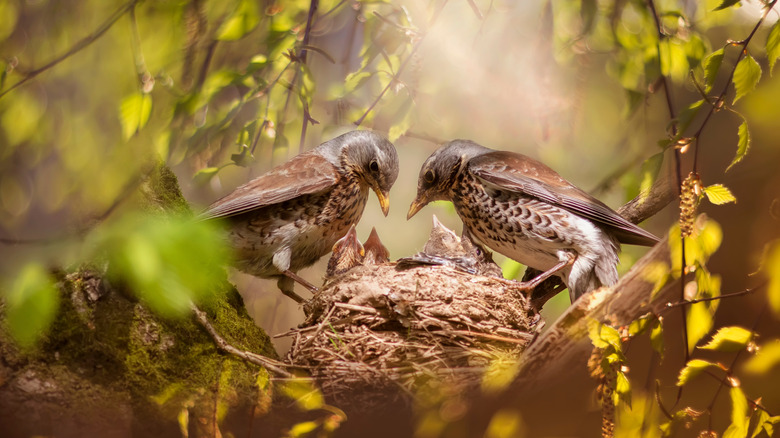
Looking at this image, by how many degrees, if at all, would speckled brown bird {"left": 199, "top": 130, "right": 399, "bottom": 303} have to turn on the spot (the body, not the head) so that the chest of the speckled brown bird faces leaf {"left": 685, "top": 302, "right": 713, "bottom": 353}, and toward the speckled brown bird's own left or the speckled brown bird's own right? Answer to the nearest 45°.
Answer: approximately 45° to the speckled brown bird's own right

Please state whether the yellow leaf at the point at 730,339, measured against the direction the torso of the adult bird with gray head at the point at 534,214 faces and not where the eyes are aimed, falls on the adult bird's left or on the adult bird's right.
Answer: on the adult bird's left

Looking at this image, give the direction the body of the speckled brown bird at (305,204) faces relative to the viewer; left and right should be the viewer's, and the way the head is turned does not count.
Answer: facing to the right of the viewer

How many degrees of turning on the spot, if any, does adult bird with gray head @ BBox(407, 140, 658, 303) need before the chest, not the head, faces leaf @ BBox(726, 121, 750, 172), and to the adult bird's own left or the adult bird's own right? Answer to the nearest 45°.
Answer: approximately 135° to the adult bird's own left

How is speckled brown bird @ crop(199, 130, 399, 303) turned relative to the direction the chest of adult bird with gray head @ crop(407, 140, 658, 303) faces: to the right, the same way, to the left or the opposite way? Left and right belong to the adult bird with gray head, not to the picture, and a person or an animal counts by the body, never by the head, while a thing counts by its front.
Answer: the opposite way

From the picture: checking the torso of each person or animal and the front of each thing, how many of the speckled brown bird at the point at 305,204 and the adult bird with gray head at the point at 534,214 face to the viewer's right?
1

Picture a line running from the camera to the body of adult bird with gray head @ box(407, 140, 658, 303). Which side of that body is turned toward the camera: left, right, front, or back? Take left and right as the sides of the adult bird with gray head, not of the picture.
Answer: left

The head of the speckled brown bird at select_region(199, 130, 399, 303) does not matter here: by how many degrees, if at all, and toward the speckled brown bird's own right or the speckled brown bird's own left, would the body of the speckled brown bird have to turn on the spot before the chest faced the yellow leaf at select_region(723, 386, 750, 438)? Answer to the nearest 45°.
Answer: approximately 45° to the speckled brown bird's own right

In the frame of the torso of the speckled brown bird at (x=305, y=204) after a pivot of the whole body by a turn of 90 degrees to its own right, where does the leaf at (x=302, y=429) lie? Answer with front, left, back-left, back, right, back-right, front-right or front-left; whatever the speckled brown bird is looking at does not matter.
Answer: front
